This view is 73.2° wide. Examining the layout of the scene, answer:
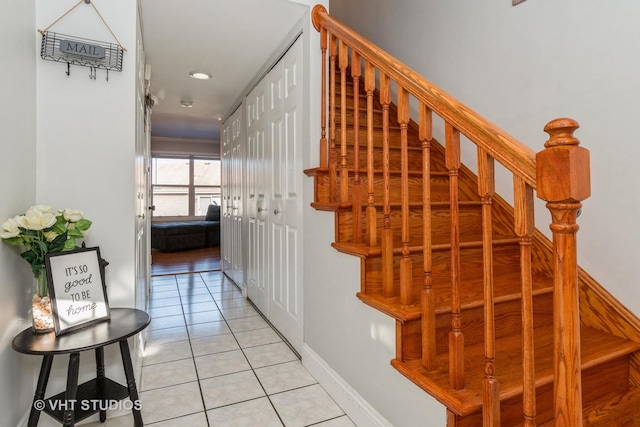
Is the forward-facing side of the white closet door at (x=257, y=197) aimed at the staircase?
no

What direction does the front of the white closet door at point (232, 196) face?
to the viewer's left

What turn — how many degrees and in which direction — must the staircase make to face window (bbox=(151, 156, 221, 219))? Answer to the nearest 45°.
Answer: approximately 180°

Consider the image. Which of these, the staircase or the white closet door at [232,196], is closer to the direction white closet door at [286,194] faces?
the white closet door

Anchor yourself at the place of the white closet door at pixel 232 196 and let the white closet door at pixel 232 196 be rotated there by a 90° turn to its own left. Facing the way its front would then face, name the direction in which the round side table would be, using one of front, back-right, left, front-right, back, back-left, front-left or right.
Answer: front

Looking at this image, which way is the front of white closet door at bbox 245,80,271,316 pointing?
to the viewer's left

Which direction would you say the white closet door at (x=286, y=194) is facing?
to the viewer's left

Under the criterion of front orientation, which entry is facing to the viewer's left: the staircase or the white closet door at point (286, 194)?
the white closet door

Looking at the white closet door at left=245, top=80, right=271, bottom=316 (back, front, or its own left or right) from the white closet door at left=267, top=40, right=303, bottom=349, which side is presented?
left

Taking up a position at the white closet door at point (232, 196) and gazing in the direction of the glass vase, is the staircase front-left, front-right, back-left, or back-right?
front-left

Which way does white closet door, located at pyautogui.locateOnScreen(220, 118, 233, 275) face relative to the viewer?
to the viewer's left

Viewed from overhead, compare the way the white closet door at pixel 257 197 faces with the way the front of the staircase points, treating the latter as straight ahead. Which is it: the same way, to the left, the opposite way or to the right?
to the right

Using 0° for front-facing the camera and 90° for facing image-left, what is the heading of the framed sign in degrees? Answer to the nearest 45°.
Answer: approximately 315°

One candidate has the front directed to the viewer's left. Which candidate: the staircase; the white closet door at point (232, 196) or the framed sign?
the white closet door

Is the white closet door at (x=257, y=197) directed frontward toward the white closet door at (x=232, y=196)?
no
